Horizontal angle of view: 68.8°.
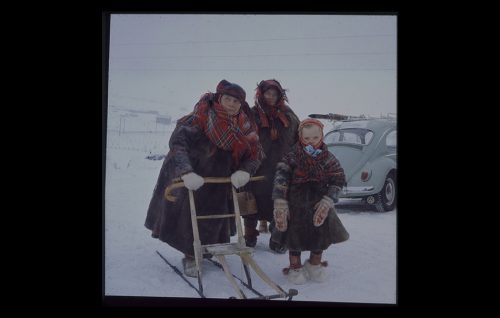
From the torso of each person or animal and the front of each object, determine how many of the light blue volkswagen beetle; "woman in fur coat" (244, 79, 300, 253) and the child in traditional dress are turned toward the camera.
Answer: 2

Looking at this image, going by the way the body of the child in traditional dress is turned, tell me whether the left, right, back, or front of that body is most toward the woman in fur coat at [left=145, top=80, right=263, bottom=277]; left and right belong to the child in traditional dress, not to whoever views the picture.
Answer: right

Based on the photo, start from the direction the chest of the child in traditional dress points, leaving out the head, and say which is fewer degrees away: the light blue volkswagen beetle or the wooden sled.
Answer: the wooden sled

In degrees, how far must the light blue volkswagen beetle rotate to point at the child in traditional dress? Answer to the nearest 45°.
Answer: approximately 180°

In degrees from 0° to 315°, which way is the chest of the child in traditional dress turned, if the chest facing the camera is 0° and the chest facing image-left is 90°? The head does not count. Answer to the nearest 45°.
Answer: approximately 0°

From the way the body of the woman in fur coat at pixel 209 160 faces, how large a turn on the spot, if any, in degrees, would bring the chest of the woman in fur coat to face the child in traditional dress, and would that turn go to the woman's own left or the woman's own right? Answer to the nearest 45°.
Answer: approximately 45° to the woman's own left

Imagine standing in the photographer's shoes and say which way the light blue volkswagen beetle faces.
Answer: facing away from the viewer and to the right of the viewer

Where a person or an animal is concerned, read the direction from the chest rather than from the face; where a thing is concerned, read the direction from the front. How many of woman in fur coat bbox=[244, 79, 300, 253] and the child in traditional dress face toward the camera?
2
